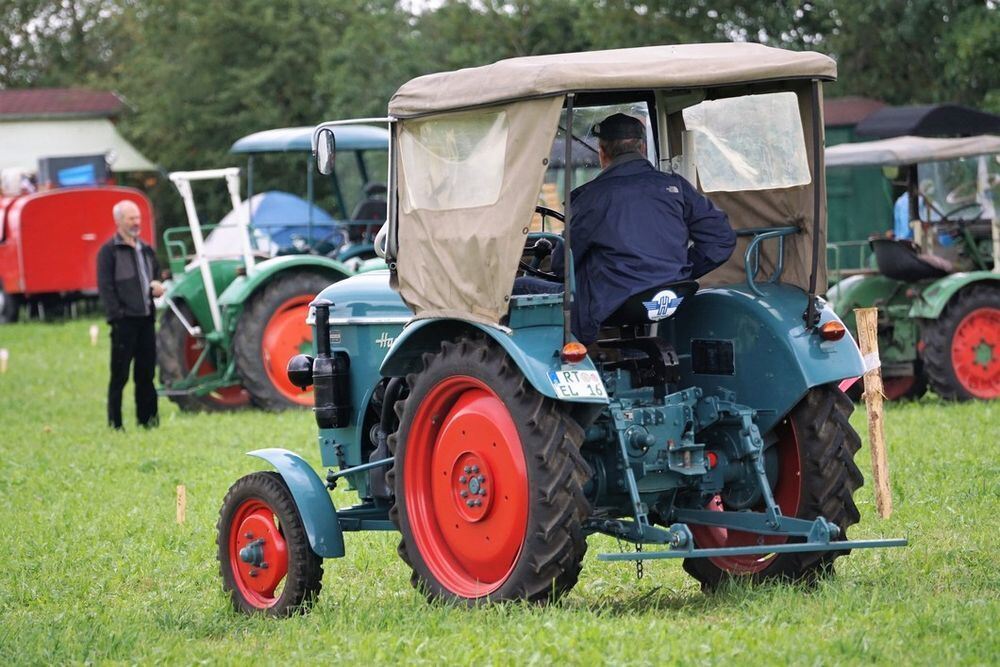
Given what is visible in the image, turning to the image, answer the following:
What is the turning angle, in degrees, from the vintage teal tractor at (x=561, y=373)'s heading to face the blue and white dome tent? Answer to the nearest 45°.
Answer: approximately 45° to its right

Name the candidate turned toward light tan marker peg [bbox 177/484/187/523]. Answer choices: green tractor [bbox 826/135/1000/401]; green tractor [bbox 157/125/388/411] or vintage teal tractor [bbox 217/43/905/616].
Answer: the vintage teal tractor

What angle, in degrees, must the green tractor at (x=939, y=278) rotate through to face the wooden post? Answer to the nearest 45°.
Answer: approximately 135° to its right

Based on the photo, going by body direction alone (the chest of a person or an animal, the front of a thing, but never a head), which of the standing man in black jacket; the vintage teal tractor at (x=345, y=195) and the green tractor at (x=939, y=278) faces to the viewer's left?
the vintage teal tractor

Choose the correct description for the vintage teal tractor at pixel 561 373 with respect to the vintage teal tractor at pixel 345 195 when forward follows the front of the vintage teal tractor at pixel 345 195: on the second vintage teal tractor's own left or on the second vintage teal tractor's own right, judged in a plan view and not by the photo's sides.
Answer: on the second vintage teal tractor's own left

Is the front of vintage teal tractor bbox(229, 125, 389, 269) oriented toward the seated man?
no

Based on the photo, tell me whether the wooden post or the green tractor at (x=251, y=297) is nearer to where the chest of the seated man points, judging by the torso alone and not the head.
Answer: the green tractor

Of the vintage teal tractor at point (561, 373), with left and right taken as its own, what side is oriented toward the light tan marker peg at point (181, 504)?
front

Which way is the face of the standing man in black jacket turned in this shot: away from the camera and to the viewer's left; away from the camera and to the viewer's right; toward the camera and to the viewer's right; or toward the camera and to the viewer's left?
toward the camera and to the viewer's right

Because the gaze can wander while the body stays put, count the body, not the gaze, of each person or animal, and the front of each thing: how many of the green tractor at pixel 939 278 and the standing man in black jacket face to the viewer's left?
0

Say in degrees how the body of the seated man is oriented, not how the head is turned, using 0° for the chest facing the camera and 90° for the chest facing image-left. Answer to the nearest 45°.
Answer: approximately 135°

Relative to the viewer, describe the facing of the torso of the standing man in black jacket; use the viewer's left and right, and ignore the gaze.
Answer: facing the viewer and to the right of the viewer

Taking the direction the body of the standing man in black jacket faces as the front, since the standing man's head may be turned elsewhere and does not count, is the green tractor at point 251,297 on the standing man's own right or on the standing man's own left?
on the standing man's own left

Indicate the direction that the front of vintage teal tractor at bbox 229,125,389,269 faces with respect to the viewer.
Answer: facing to the left of the viewer

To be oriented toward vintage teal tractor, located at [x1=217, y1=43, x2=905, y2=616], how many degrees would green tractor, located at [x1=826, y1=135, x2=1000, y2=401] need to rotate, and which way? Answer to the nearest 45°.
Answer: approximately 135° to its right
